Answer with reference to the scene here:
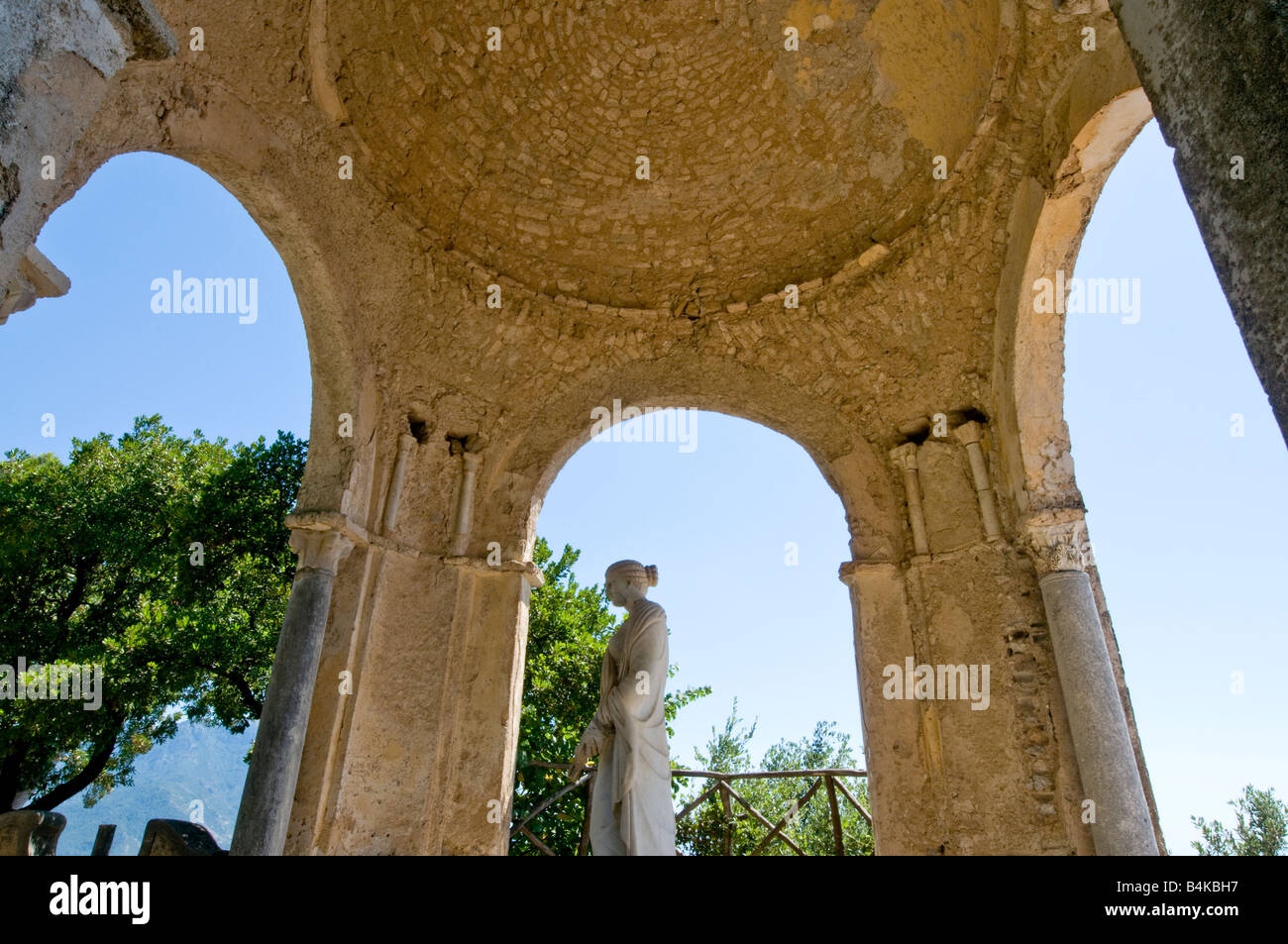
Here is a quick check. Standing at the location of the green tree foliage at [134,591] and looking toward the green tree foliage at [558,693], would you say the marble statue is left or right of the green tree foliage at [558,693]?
right

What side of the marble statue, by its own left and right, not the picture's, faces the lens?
left

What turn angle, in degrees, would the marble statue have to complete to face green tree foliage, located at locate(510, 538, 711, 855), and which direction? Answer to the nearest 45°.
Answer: approximately 90° to its right

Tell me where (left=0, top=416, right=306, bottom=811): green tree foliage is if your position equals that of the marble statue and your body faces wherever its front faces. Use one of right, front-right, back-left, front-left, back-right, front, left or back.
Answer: front-right

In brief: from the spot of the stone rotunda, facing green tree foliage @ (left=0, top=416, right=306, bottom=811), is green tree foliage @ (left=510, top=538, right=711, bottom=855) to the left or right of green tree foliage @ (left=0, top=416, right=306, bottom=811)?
right
